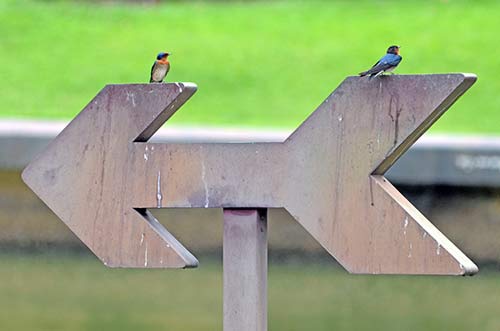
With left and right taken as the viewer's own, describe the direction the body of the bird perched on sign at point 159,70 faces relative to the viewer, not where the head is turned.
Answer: facing the viewer and to the right of the viewer

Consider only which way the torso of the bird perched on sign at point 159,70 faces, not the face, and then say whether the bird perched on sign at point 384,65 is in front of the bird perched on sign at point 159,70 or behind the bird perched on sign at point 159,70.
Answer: in front
